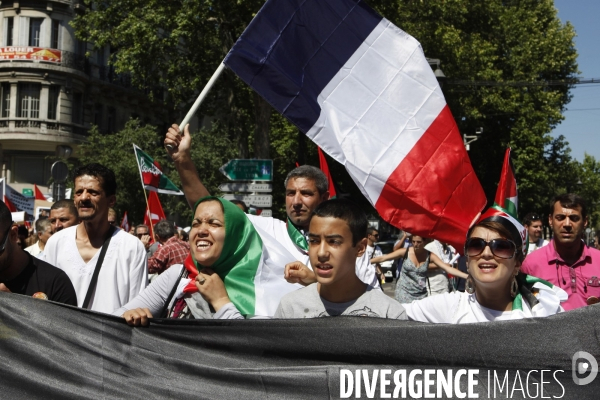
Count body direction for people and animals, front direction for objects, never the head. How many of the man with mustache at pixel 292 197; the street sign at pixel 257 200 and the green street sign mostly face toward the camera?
3

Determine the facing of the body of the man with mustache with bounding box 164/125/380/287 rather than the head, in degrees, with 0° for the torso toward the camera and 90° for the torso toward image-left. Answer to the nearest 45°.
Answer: approximately 0°

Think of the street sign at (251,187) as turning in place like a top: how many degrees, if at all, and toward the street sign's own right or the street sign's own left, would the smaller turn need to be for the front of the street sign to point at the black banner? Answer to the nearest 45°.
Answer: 0° — it already faces it

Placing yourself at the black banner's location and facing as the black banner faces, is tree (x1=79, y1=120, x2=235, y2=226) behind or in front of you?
behind

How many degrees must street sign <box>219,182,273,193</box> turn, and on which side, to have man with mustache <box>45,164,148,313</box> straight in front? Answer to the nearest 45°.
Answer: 0° — it already faces them

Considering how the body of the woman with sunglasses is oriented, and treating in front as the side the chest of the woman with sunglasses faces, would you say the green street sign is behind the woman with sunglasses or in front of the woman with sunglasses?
behind

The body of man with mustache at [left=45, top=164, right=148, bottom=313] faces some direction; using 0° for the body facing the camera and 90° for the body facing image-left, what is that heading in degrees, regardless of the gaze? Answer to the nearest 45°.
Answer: approximately 45°

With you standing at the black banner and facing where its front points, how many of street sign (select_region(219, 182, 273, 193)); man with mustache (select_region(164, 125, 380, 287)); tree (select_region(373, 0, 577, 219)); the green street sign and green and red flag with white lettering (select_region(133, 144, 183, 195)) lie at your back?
5

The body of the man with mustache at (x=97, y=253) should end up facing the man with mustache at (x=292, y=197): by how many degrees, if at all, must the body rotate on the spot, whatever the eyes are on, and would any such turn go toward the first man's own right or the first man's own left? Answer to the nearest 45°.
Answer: approximately 135° to the first man's own left
